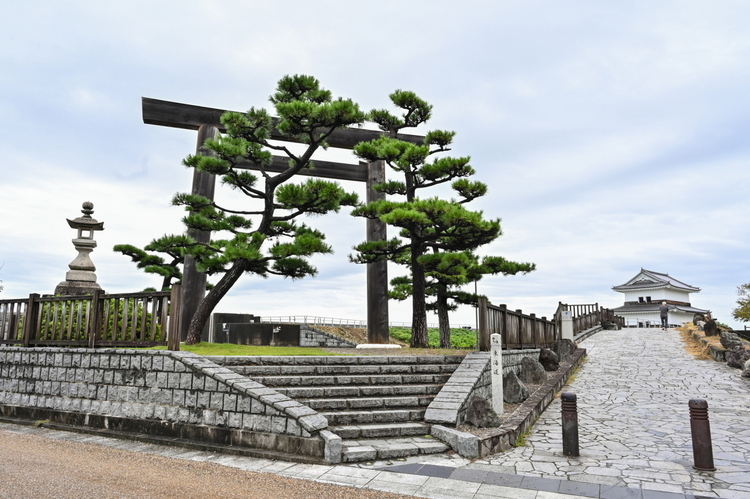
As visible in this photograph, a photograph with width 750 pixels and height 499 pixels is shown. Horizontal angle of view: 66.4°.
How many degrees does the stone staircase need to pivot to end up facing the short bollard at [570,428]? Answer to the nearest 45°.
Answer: approximately 45° to its left

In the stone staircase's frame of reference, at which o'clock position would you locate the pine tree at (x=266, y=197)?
The pine tree is roughly at 5 o'clock from the stone staircase.

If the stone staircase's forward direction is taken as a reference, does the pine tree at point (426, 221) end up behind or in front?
behind

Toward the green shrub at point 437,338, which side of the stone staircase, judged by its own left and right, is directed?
back

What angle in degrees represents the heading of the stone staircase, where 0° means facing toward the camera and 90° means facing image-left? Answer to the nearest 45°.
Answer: approximately 0°

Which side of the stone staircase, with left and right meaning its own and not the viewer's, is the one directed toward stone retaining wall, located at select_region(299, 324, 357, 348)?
back

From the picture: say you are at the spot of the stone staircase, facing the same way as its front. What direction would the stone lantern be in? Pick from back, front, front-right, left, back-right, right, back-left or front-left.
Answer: back-right

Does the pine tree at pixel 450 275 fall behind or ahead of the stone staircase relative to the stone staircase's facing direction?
behind

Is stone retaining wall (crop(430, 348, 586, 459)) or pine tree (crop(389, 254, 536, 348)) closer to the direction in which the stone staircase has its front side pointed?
the stone retaining wall

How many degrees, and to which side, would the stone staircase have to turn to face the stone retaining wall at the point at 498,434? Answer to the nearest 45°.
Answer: approximately 45° to its left
